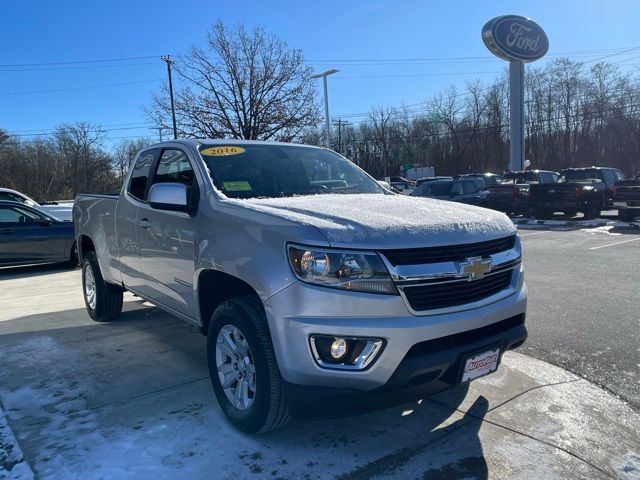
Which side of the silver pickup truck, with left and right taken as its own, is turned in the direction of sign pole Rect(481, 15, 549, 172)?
left

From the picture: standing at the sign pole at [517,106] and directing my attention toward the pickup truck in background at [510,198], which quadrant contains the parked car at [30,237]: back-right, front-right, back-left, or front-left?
front-right

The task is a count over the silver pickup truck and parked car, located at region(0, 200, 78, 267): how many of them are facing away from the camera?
0

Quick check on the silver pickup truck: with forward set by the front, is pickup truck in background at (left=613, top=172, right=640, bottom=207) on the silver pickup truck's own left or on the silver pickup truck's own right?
on the silver pickup truck's own left
